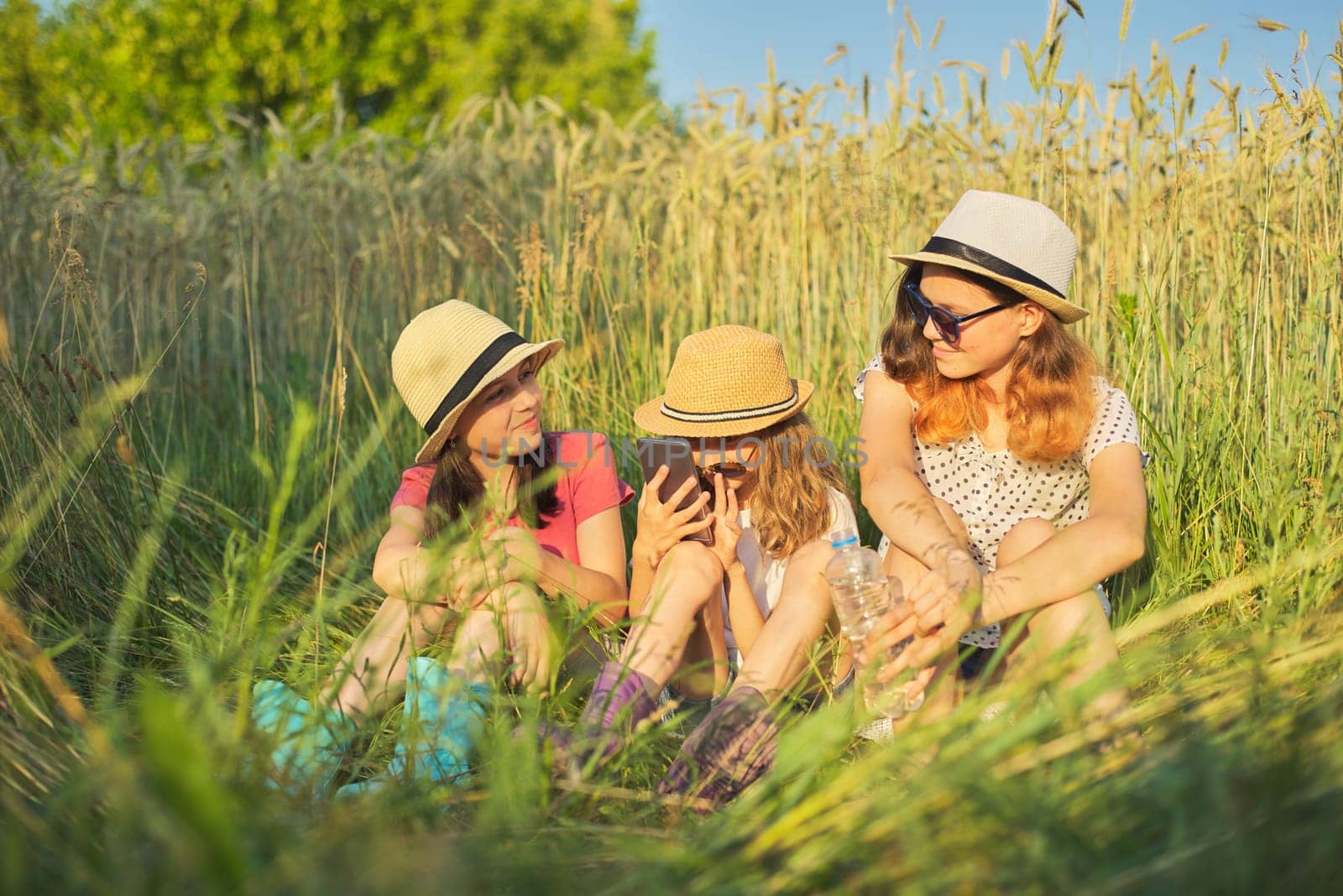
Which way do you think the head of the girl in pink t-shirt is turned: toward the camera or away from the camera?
toward the camera

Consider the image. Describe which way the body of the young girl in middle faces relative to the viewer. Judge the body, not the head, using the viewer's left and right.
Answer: facing the viewer and to the left of the viewer

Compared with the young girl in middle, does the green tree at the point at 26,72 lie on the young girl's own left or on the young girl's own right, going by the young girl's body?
on the young girl's own right

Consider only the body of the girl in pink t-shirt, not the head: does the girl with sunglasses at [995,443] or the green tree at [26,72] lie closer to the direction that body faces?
the girl with sunglasses

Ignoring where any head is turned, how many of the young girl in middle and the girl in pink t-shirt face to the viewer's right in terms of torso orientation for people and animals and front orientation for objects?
0

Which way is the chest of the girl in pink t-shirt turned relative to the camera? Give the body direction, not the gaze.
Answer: toward the camera

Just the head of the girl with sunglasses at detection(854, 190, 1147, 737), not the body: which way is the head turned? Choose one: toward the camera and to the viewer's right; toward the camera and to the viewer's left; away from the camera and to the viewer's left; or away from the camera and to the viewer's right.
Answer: toward the camera and to the viewer's left

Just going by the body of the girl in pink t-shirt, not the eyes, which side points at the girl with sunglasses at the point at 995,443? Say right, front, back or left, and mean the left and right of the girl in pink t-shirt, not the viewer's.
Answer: left
